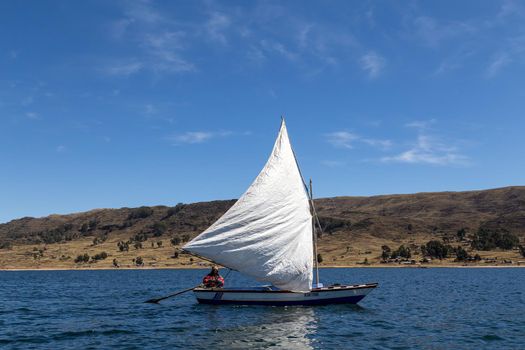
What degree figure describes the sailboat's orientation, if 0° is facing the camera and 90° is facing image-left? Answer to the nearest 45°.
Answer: approximately 270°
